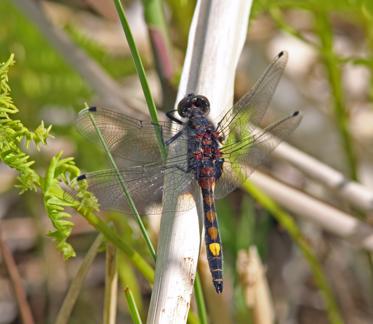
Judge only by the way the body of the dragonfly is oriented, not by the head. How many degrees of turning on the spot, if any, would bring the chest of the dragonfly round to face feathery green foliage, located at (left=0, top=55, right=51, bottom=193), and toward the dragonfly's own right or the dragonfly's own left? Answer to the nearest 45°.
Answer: approximately 135° to the dragonfly's own left

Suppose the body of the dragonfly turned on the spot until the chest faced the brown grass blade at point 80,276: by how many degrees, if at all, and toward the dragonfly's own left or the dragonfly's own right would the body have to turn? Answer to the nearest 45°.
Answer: approximately 90° to the dragonfly's own left

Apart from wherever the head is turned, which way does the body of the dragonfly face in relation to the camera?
away from the camera
